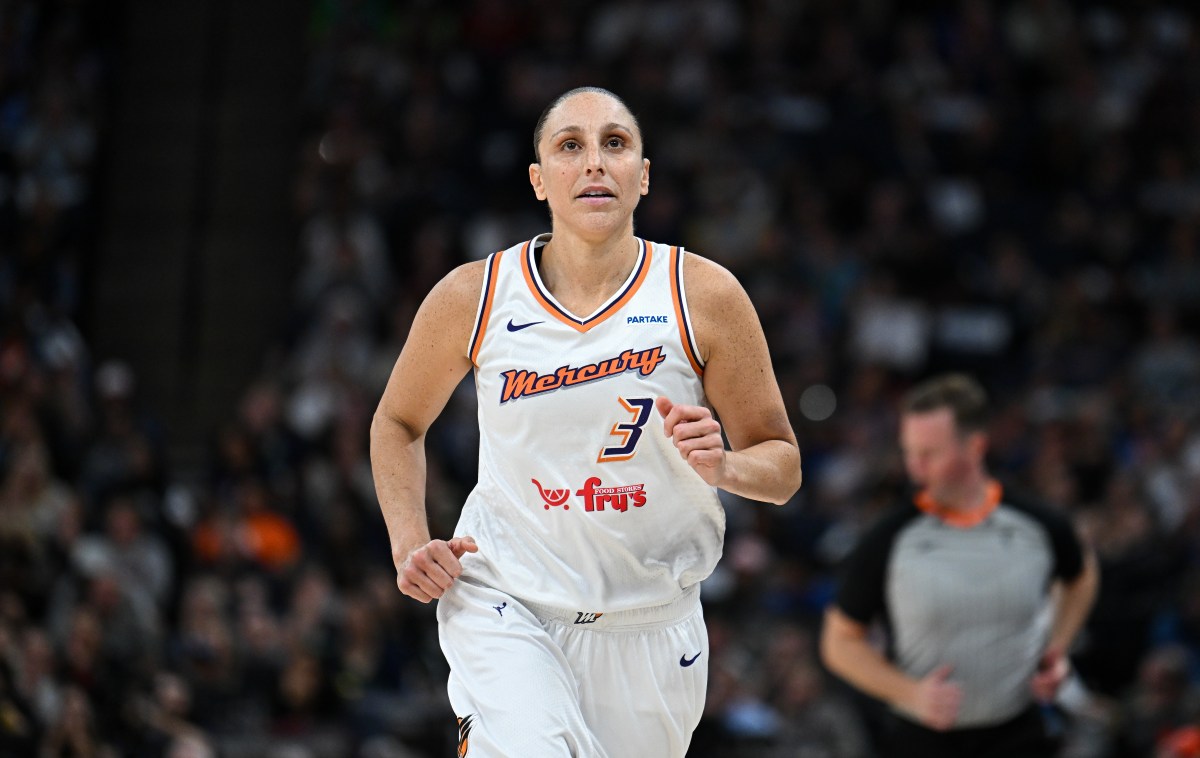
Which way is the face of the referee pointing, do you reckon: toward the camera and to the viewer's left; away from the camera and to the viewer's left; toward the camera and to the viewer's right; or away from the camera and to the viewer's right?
toward the camera and to the viewer's left

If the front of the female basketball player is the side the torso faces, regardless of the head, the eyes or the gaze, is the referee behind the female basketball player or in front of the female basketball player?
behind

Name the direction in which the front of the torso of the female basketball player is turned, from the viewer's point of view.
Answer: toward the camera

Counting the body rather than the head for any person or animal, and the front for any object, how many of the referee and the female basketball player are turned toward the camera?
2

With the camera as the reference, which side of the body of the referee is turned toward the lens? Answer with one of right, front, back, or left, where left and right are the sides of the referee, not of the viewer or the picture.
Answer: front

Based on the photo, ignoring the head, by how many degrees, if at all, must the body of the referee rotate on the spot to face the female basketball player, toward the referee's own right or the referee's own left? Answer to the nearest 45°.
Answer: approximately 45° to the referee's own right
